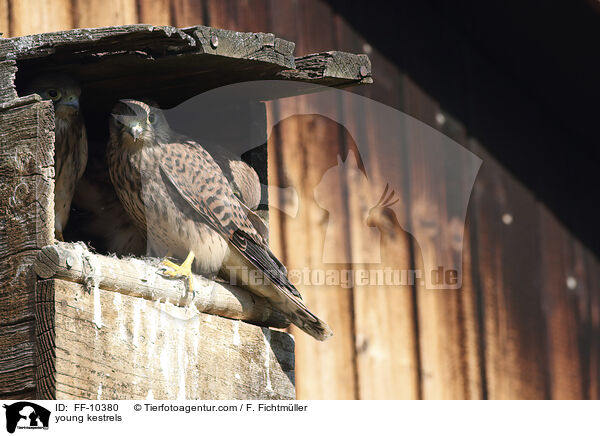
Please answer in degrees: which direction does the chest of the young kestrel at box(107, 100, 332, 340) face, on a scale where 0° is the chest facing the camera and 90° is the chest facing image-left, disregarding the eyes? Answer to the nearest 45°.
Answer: approximately 45°

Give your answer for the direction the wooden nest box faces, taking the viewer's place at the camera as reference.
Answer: facing the viewer and to the right of the viewer

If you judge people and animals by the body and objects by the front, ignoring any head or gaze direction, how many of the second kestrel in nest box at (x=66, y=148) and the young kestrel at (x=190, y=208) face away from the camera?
0

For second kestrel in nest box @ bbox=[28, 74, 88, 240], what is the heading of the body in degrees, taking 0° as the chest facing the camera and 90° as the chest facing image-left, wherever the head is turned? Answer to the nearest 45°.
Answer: approximately 315°
